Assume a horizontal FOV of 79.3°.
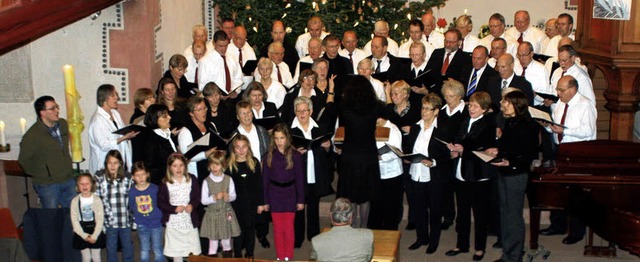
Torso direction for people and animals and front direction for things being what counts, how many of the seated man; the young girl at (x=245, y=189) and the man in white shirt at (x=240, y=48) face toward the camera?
2

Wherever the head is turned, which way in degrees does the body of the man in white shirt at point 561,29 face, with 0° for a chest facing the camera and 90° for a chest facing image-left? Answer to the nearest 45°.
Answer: approximately 45°

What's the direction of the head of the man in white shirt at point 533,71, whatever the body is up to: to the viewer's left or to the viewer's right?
to the viewer's left

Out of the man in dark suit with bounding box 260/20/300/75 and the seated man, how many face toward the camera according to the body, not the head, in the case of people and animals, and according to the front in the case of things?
1

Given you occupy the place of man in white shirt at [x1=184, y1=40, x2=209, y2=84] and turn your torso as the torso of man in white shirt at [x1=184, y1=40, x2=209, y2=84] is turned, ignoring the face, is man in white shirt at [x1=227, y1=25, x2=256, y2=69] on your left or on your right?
on your left

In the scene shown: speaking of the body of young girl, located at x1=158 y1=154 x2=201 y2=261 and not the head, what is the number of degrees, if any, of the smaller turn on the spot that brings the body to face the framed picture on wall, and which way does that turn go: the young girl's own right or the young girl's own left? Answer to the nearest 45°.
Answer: approximately 90° to the young girl's own left
